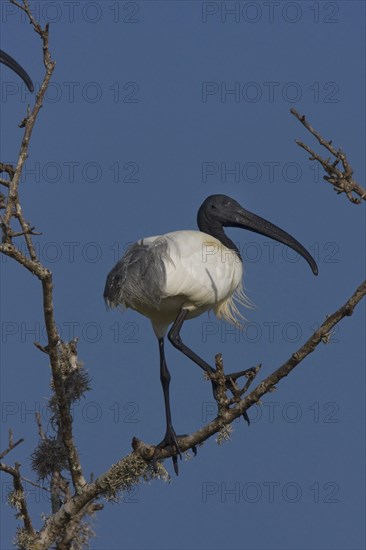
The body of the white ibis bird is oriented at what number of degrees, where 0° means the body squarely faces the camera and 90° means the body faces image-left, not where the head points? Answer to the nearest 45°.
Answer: approximately 270°
